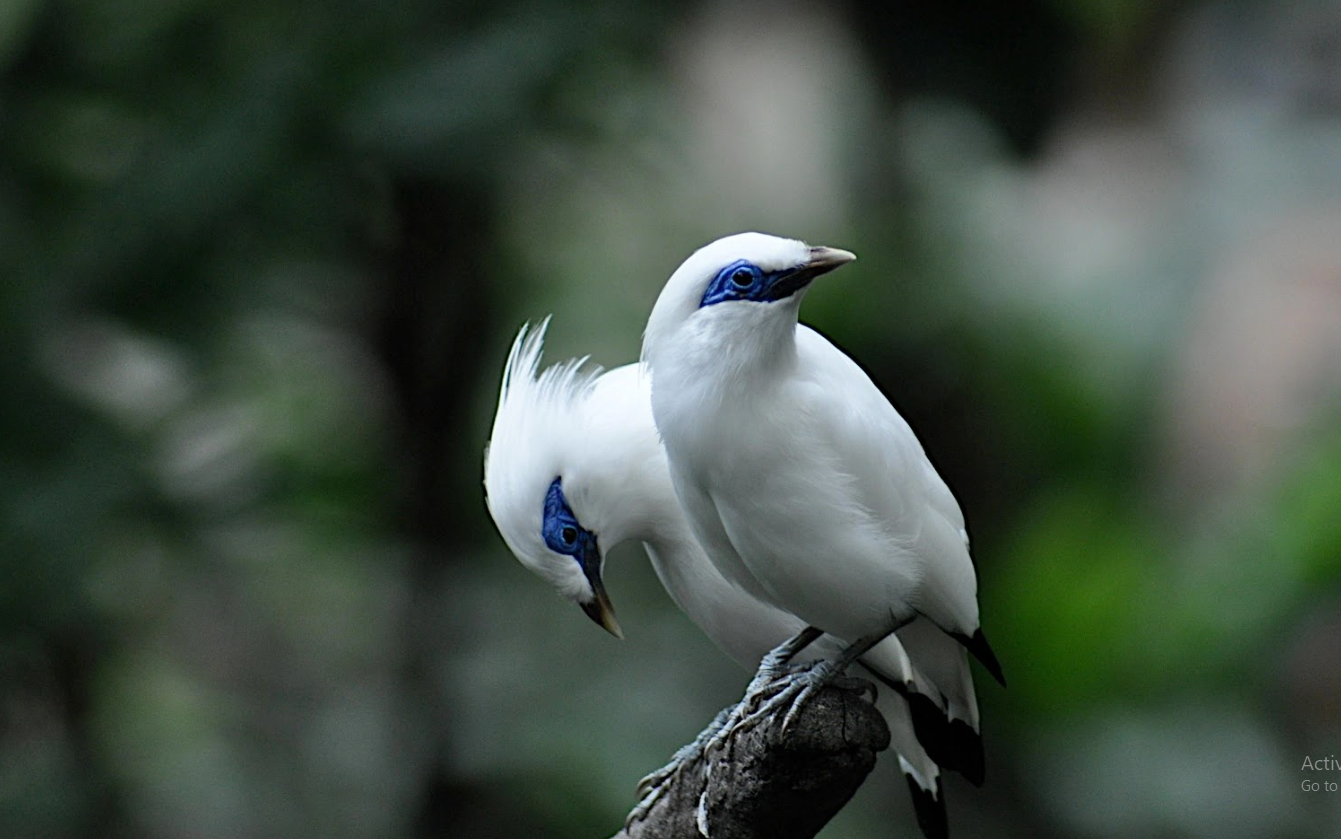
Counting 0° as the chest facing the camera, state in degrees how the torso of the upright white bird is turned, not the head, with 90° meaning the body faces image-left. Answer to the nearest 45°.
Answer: approximately 45°
